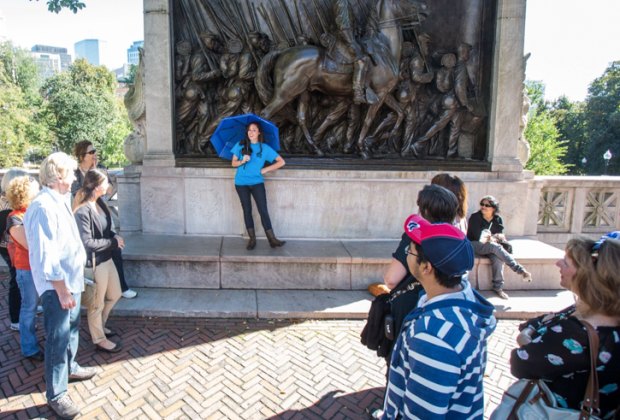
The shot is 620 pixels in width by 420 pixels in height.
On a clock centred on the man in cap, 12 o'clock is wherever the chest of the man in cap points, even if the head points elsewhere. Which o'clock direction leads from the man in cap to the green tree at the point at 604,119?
The green tree is roughly at 2 o'clock from the man in cap.

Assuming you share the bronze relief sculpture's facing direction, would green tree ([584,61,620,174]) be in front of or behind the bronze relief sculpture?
behind

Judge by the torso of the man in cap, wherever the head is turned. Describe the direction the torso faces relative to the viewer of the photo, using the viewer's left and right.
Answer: facing away from the viewer and to the left of the viewer

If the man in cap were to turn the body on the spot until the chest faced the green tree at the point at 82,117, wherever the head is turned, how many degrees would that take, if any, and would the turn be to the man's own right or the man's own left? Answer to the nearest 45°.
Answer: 0° — they already face it

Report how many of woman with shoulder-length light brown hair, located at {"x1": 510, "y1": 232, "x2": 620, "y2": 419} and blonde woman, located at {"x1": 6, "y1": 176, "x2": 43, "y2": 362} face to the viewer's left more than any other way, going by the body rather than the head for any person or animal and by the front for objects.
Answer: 1

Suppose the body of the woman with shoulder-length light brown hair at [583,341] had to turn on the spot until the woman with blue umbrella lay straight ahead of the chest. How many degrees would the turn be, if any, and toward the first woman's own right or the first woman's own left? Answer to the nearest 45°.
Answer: approximately 45° to the first woman's own right

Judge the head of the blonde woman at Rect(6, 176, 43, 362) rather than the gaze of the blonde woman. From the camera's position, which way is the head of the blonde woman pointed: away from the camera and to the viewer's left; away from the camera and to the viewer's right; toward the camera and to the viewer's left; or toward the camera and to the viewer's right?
away from the camera and to the viewer's right

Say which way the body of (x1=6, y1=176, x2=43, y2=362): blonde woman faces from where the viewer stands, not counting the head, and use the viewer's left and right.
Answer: facing to the right of the viewer

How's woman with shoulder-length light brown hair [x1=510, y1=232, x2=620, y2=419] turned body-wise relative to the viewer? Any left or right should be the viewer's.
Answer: facing to the left of the viewer
